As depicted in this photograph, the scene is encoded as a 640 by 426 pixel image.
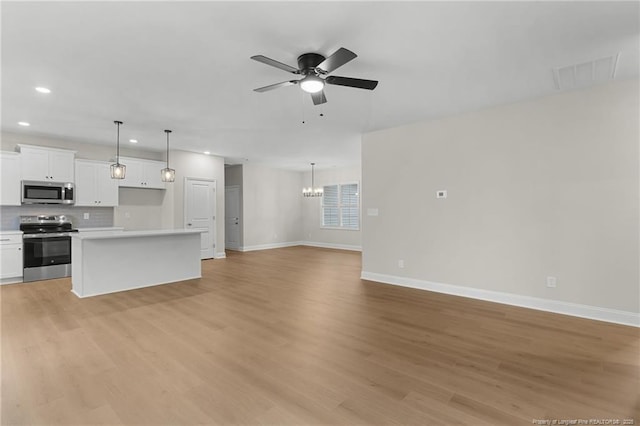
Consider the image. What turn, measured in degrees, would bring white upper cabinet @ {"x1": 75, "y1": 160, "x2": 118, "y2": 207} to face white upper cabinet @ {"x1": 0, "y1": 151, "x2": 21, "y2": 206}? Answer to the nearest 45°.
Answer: approximately 90° to its right

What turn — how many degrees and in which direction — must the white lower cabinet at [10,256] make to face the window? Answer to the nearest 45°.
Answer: approximately 90° to its left

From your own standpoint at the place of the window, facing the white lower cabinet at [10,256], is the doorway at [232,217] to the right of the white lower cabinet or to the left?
right

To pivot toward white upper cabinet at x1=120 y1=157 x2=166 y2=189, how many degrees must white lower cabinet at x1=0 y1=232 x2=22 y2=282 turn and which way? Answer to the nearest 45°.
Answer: approximately 90° to its left

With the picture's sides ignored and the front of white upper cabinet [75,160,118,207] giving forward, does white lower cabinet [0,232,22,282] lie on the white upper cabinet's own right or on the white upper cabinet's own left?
on the white upper cabinet's own right

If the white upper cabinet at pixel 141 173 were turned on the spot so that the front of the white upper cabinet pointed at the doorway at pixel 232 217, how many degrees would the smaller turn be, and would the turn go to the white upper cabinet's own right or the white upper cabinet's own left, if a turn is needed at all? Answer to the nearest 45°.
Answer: approximately 135° to the white upper cabinet's own left
